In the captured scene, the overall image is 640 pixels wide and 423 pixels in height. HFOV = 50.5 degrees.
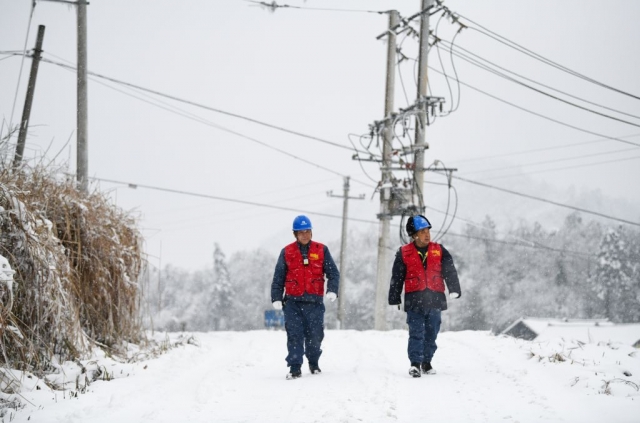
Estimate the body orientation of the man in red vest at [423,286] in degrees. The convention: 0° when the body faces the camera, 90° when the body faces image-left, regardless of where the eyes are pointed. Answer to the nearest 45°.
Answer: approximately 0°

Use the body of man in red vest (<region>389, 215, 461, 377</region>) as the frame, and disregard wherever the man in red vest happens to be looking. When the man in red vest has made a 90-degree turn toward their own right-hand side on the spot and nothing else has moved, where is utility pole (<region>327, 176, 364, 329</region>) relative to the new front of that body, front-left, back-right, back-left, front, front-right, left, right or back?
right

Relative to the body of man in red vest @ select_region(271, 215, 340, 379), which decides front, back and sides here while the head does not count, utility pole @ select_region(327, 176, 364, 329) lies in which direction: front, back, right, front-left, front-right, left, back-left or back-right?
back

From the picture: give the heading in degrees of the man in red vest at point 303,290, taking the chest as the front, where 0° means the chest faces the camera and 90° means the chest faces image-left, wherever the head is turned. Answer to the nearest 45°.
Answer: approximately 0°

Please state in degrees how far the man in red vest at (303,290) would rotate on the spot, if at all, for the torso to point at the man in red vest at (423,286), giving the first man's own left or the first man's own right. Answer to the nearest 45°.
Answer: approximately 90° to the first man's own left

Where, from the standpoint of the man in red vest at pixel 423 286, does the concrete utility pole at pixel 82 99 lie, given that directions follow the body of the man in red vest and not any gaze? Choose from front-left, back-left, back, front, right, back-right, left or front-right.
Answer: back-right

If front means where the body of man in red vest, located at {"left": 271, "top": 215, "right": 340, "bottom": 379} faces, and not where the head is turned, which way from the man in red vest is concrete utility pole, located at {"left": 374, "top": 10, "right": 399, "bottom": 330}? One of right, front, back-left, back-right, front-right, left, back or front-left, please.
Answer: back

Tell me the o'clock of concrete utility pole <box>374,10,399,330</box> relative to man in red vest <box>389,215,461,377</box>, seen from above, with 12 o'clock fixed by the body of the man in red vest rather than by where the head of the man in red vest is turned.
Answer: The concrete utility pole is roughly at 6 o'clock from the man in red vest.

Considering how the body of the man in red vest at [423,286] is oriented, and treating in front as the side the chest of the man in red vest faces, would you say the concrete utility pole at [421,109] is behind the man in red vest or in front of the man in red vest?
behind

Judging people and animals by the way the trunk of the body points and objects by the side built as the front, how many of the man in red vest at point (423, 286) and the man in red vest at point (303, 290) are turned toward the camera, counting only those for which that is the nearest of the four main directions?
2
